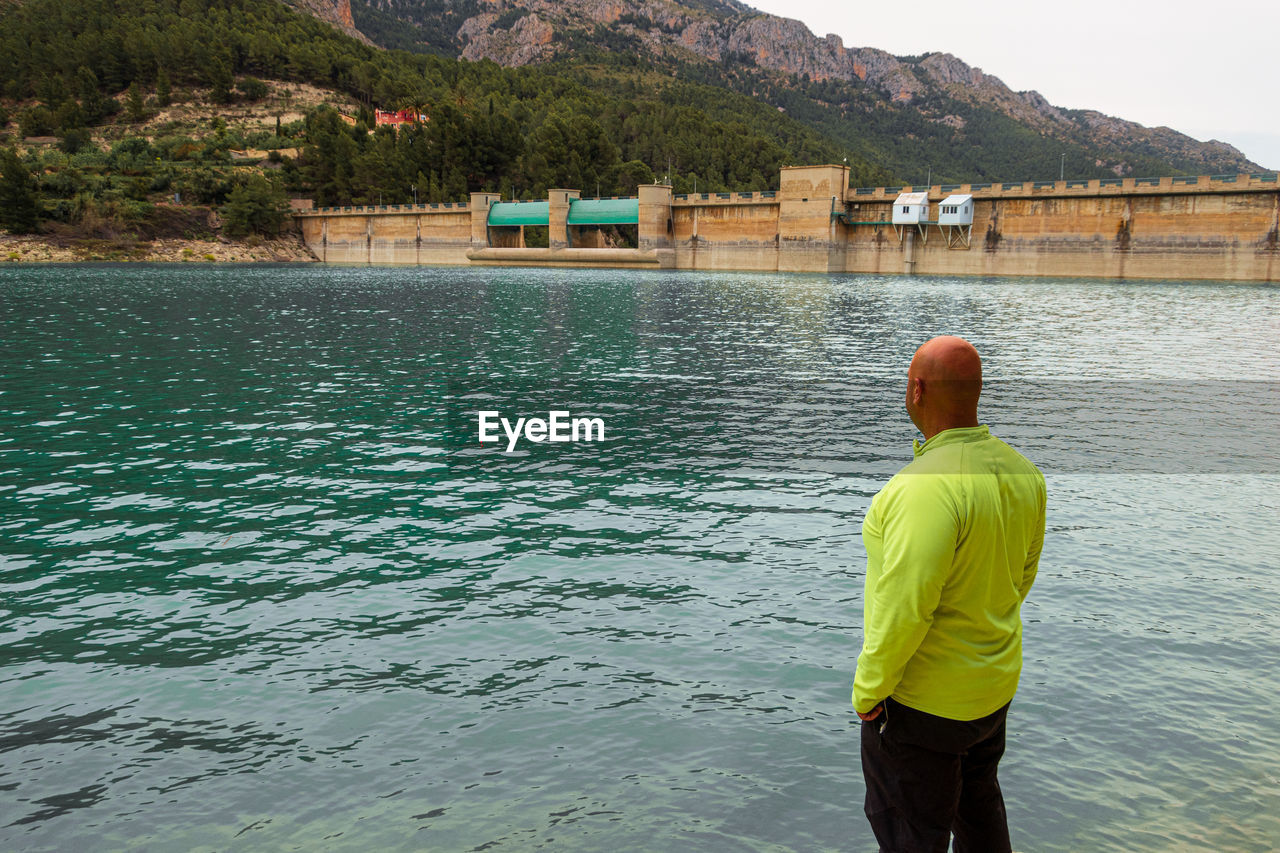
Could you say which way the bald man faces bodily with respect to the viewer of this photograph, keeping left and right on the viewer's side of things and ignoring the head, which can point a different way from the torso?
facing away from the viewer and to the left of the viewer

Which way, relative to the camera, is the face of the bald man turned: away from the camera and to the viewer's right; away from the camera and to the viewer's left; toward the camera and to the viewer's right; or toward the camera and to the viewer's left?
away from the camera and to the viewer's left
